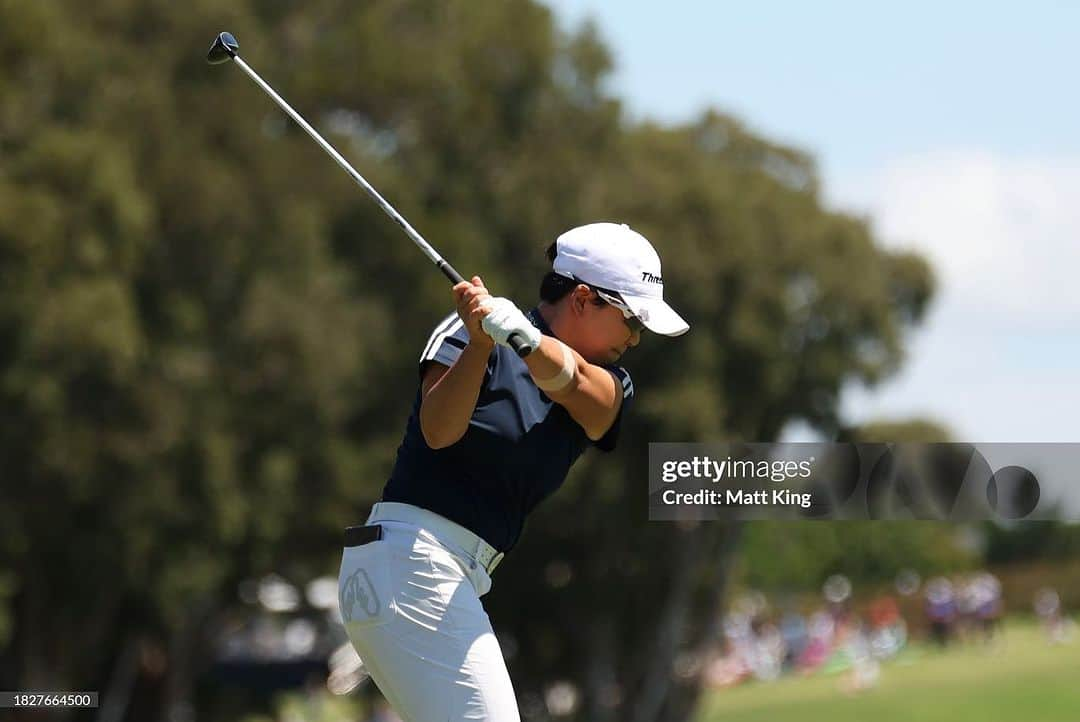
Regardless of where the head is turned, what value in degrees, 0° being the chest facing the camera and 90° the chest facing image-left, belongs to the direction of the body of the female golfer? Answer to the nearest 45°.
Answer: approximately 315°
